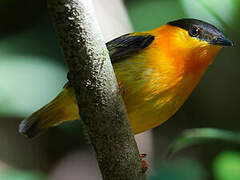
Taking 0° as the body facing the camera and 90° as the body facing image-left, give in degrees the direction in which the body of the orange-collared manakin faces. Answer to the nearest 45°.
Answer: approximately 270°
